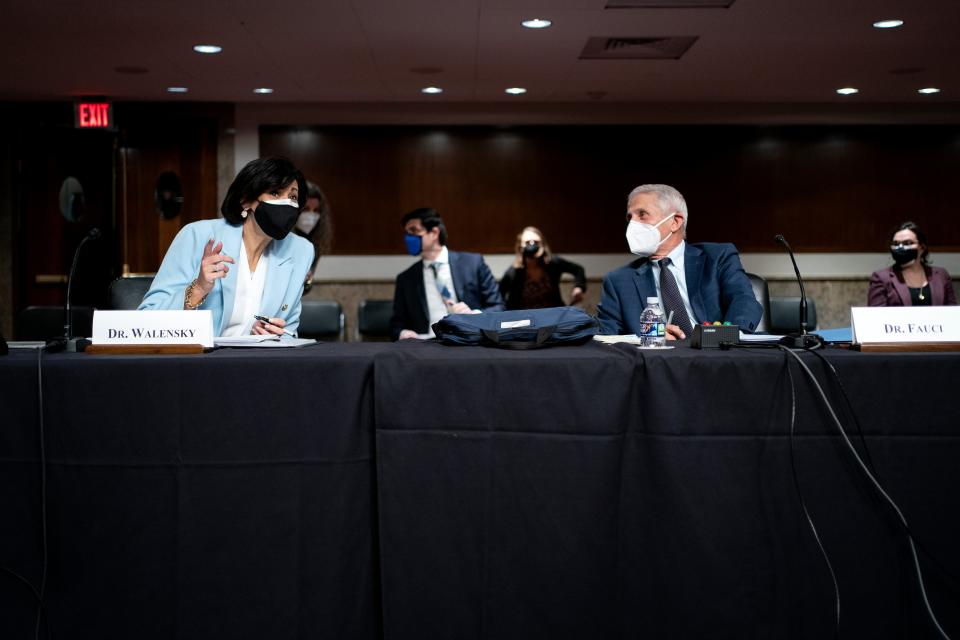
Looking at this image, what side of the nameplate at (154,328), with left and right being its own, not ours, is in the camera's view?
front

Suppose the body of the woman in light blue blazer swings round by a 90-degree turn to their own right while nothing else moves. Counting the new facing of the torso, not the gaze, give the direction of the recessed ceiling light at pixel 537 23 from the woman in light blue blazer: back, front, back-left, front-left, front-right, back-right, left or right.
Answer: back

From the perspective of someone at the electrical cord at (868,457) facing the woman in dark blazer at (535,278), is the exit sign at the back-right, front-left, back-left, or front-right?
front-left

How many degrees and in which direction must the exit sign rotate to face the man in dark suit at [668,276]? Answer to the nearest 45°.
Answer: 0° — it already faces them

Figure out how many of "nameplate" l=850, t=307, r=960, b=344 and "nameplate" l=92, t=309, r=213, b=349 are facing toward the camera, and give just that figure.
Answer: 2

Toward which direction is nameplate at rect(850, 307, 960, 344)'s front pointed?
toward the camera

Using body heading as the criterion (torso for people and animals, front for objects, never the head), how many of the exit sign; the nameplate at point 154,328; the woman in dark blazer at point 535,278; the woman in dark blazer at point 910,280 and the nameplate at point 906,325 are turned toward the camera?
5

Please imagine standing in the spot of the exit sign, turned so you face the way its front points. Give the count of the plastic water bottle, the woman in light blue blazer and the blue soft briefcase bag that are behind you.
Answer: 0

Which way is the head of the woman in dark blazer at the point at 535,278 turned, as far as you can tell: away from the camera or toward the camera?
toward the camera

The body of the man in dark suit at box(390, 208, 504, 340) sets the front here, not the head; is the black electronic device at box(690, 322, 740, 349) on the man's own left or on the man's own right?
on the man's own left
